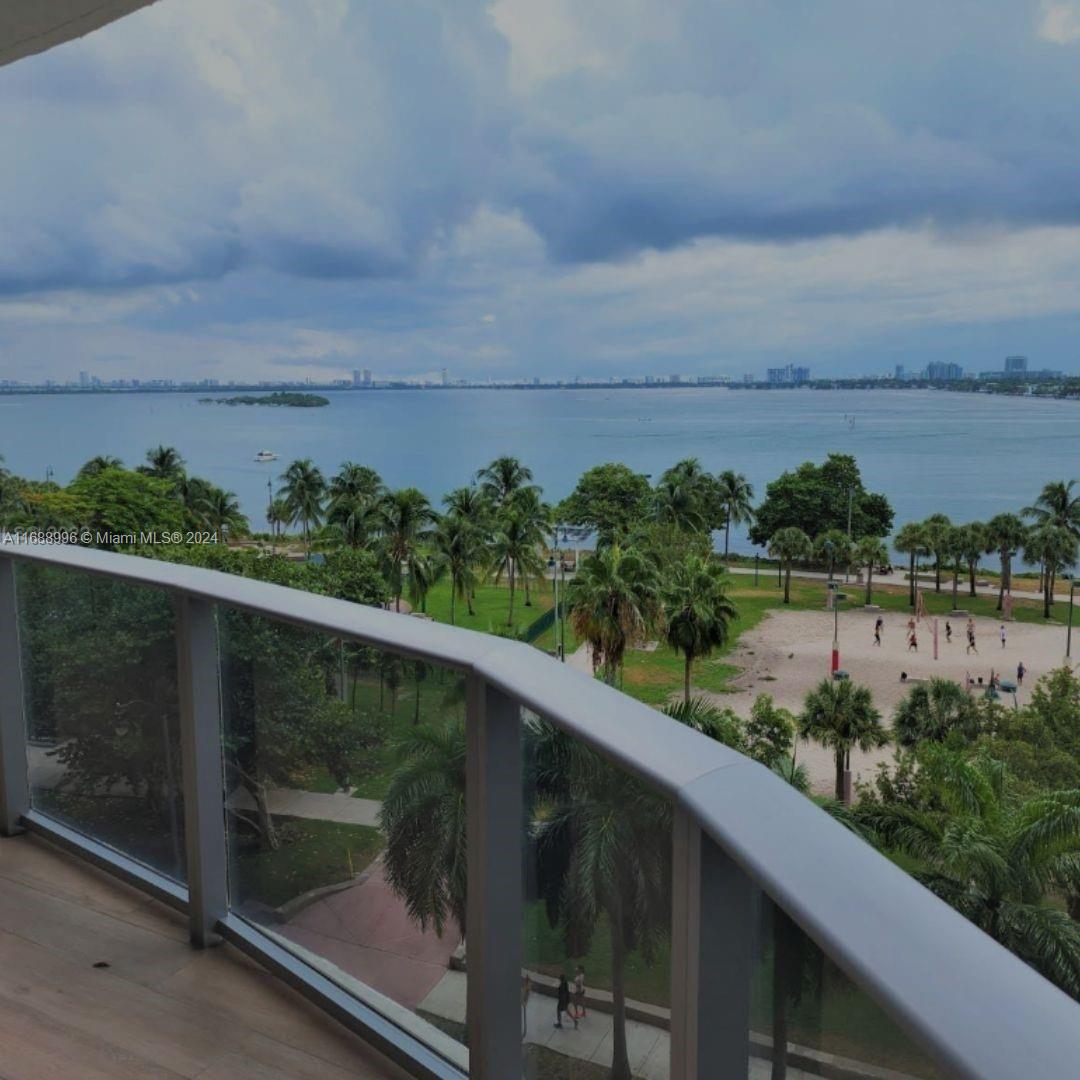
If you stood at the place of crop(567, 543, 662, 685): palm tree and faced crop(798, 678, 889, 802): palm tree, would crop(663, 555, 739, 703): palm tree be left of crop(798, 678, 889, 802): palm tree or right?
left
